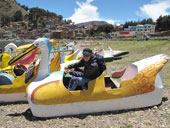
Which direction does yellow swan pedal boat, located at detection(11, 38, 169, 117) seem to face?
to the viewer's left

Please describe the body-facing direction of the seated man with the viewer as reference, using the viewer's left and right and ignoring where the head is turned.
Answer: facing the viewer and to the left of the viewer
